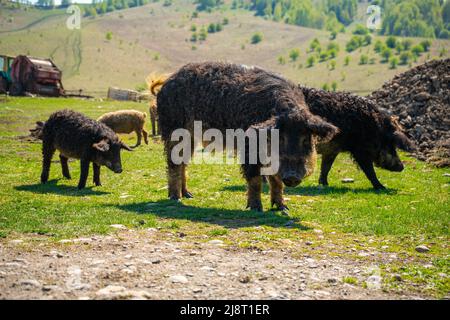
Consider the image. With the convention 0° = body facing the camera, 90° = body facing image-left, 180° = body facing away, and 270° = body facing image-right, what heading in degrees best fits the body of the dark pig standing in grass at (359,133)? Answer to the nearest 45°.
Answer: approximately 270°

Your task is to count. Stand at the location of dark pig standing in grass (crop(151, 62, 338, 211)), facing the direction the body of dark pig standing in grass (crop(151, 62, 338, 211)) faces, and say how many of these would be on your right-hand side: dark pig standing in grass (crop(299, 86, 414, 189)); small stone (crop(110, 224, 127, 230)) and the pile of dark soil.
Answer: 1

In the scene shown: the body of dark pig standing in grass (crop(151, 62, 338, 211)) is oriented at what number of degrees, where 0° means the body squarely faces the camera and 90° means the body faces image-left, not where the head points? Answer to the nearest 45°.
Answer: approximately 315°

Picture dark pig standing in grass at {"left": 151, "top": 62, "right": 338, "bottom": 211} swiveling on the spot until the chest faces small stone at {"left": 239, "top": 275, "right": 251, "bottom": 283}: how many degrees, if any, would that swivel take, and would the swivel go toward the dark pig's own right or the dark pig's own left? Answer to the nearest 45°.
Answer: approximately 45° to the dark pig's own right

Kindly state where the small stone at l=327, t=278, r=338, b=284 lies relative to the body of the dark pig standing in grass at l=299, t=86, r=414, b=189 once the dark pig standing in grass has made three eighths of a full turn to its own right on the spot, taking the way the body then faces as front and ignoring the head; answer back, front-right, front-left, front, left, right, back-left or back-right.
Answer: front-left

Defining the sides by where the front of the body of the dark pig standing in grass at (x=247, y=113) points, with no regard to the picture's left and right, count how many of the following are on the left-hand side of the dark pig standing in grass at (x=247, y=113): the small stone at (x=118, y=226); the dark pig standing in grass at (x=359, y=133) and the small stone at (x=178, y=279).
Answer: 1

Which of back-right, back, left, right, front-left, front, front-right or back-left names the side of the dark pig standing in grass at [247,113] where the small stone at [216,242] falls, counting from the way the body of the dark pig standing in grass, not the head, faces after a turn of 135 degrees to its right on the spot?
left

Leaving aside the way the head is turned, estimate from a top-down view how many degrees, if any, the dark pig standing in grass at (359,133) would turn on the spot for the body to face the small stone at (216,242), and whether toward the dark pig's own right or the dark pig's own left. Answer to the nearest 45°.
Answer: approximately 90° to the dark pig's own right

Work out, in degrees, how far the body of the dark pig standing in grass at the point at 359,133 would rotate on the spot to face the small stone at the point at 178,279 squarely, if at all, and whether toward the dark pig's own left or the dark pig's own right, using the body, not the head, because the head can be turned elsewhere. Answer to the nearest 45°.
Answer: approximately 90° to the dark pig's own right

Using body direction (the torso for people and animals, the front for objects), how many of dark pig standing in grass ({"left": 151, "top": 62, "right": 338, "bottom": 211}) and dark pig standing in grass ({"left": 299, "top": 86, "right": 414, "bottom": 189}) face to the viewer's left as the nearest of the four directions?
0

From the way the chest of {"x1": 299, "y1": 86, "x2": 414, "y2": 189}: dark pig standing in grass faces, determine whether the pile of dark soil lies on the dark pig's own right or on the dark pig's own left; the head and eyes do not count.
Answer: on the dark pig's own left

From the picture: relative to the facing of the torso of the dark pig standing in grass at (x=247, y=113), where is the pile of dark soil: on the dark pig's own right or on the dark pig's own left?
on the dark pig's own left
